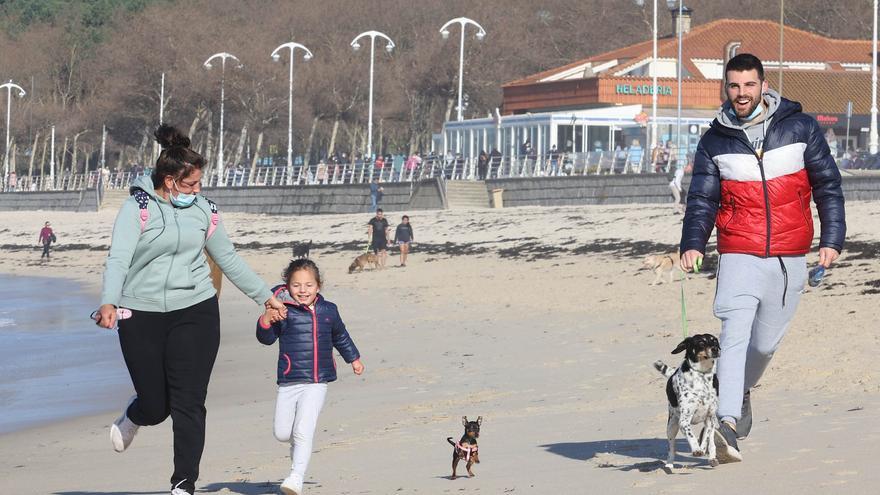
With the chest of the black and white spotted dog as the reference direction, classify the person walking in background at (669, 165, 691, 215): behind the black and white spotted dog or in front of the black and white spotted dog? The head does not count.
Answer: behind

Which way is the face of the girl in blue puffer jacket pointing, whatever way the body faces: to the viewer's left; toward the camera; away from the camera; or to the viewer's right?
toward the camera

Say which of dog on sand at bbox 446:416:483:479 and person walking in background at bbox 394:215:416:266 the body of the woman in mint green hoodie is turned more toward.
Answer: the dog on sand

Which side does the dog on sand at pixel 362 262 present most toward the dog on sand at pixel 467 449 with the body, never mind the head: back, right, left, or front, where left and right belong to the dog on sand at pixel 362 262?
left

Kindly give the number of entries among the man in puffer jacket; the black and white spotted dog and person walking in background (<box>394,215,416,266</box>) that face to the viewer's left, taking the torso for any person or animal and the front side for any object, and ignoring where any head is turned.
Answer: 0

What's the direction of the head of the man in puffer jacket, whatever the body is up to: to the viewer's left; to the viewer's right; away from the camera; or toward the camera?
toward the camera

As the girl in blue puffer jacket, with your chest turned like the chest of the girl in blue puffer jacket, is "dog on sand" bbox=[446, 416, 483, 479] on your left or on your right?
on your left

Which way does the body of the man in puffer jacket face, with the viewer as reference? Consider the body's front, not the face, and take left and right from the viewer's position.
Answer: facing the viewer

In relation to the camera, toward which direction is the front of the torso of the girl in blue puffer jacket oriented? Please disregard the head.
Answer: toward the camera

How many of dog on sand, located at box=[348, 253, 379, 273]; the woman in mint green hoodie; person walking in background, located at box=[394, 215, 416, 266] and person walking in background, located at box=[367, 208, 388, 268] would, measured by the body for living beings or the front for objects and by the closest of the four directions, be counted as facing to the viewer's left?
1

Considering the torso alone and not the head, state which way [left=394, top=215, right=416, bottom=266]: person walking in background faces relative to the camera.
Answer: toward the camera

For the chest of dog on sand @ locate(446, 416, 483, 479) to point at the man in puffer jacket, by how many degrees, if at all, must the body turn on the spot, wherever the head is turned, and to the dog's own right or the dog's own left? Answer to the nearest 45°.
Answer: approximately 45° to the dog's own left

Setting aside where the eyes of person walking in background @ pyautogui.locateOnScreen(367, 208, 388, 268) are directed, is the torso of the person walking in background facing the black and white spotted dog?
yes

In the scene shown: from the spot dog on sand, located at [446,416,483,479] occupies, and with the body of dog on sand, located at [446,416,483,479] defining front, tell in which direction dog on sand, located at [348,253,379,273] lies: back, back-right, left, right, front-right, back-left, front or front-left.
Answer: back-left

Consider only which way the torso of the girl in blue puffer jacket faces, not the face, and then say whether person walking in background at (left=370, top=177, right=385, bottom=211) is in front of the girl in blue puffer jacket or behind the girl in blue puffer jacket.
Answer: behind

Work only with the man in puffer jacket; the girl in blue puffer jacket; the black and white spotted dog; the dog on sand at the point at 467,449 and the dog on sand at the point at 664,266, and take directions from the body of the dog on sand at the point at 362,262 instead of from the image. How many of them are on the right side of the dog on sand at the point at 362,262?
0

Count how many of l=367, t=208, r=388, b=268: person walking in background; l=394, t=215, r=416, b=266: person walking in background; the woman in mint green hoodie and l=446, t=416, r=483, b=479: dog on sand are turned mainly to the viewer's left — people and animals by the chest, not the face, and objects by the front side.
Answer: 0

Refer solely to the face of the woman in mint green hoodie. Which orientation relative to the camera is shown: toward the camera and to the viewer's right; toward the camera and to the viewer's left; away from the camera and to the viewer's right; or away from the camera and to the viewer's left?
toward the camera and to the viewer's right

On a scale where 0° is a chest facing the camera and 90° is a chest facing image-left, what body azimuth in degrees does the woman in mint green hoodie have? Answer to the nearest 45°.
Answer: approximately 315°
